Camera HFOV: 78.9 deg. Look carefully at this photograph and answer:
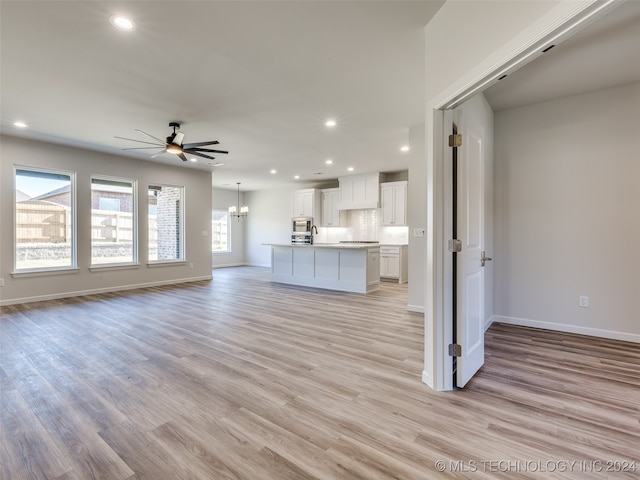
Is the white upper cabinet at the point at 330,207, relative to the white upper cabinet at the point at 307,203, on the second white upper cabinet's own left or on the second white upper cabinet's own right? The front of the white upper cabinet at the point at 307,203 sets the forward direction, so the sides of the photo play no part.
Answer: on the second white upper cabinet's own left

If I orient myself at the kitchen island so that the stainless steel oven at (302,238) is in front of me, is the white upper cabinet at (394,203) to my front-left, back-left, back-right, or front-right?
front-right

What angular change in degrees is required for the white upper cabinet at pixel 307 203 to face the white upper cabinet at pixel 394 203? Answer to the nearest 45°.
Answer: approximately 90° to its left

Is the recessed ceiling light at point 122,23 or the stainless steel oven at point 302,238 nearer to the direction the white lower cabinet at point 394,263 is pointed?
the recessed ceiling light

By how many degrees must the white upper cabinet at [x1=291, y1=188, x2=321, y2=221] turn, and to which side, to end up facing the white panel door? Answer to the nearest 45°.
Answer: approximately 45° to its left

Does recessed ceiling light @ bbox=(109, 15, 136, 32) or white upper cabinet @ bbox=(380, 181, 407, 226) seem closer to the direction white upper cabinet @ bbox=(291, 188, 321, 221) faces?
the recessed ceiling light

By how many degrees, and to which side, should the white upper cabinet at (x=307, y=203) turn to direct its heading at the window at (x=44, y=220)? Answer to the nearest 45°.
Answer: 0° — it already faces it

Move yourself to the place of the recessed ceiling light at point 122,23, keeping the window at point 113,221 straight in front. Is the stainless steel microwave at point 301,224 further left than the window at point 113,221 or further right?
right

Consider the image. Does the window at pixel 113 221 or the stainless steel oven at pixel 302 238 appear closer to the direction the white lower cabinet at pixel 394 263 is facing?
the window

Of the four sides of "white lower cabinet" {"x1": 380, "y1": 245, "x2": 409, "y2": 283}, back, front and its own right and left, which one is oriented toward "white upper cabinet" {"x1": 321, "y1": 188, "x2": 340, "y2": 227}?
right

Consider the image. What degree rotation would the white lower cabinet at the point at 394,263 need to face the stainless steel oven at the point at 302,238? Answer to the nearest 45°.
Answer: approximately 90° to its right

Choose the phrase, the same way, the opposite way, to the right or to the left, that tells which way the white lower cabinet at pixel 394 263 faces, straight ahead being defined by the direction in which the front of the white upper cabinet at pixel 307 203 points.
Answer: the same way

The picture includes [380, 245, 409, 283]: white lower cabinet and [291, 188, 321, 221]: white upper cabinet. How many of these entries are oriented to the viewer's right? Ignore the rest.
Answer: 0

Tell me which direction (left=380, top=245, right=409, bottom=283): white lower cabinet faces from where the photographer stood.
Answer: facing the viewer and to the left of the viewer
